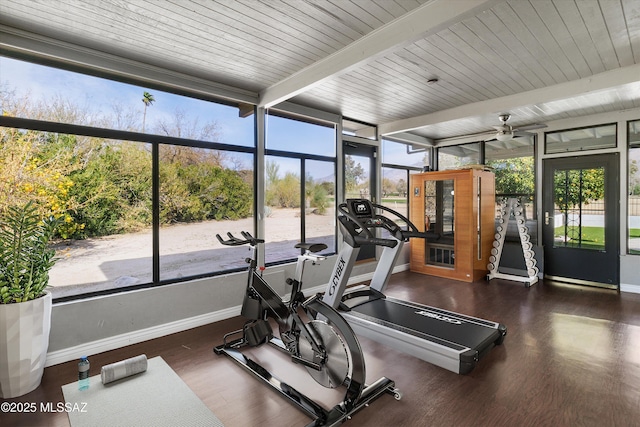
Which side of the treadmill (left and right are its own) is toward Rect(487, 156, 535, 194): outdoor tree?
right

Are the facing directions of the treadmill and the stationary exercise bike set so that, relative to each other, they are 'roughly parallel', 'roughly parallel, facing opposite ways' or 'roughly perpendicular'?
roughly parallel

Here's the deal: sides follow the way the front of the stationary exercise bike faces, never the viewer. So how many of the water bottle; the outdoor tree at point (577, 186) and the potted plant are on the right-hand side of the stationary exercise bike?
1

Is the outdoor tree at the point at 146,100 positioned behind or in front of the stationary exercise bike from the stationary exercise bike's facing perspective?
in front

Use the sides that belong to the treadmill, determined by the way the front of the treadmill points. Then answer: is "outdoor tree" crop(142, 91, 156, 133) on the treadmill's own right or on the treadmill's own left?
on the treadmill's own right

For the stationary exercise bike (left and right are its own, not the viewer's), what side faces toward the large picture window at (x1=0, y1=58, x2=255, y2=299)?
front

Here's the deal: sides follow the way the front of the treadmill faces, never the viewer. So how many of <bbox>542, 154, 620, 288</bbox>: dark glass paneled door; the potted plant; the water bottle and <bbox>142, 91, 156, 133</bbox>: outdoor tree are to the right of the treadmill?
1

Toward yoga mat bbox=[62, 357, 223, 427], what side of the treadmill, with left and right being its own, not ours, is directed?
left

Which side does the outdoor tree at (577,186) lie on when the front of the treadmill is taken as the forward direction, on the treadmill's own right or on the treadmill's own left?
on the treadmill's own right

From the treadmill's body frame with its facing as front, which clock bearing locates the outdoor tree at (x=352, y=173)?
The outdoor tree is roughly at 1 o'clock from the treadmill.

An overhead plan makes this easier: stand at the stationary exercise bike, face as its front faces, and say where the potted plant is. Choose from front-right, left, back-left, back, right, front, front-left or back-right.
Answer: front-left

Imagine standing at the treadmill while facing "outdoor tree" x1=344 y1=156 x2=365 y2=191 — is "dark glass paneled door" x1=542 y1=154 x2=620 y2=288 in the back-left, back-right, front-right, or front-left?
front-right

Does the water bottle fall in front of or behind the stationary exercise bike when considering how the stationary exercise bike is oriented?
in front

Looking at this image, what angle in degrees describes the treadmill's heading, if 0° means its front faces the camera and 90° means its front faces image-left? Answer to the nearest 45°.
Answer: approximately 135°

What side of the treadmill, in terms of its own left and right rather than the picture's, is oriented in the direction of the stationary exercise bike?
left

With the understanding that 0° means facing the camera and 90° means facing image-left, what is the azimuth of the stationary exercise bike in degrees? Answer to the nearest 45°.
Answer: approximately 135°

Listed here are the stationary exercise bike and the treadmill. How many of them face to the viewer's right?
0
